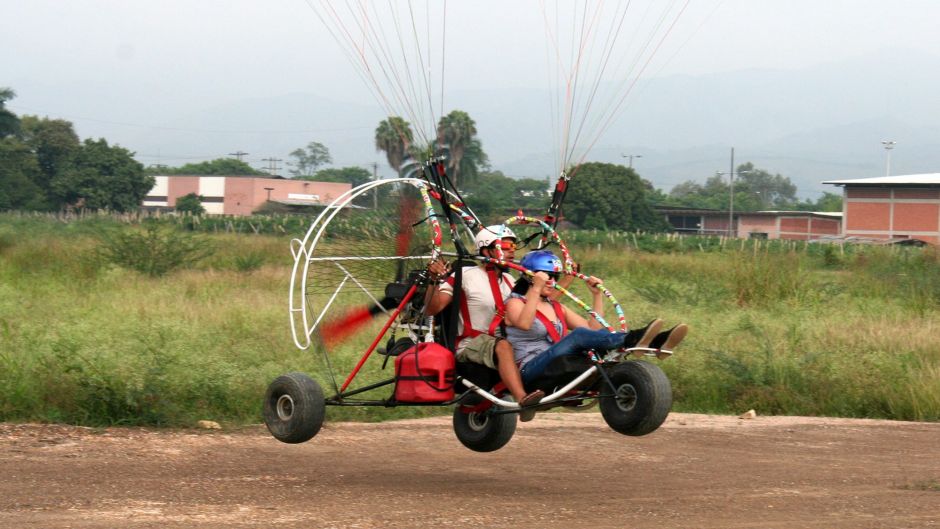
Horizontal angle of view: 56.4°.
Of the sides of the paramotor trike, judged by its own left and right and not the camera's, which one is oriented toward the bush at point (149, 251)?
back

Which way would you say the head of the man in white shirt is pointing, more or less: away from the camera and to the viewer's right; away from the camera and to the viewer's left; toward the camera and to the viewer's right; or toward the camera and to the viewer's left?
toward the camera and to the viewer's right

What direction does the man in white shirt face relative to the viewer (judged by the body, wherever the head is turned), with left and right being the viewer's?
facing the viewer and to the right of the viewer

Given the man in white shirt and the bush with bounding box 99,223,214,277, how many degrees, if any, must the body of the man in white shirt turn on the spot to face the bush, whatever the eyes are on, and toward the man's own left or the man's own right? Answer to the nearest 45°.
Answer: approximately 180°

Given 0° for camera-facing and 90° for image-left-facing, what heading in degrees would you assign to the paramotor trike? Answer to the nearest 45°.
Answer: approximately 315°
